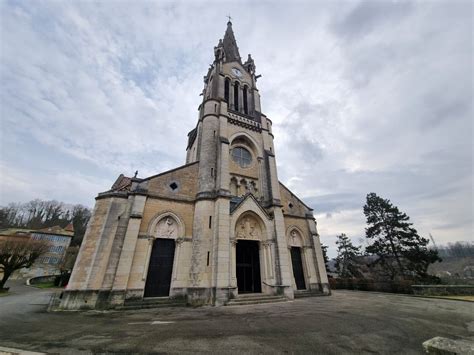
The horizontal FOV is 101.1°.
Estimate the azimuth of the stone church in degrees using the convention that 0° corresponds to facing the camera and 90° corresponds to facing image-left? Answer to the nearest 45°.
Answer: approximately 315°

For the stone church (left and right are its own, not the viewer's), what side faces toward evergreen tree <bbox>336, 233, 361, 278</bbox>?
left

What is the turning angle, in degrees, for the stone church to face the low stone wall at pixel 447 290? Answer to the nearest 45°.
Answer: approximately 45° to its left

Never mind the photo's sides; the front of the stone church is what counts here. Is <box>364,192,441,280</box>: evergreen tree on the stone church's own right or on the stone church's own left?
on the stone church's own left

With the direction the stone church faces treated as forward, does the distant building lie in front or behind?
behind

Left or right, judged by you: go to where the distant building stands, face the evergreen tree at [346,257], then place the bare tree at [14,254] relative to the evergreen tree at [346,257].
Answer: right

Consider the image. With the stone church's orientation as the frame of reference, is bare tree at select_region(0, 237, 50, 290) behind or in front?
behind
